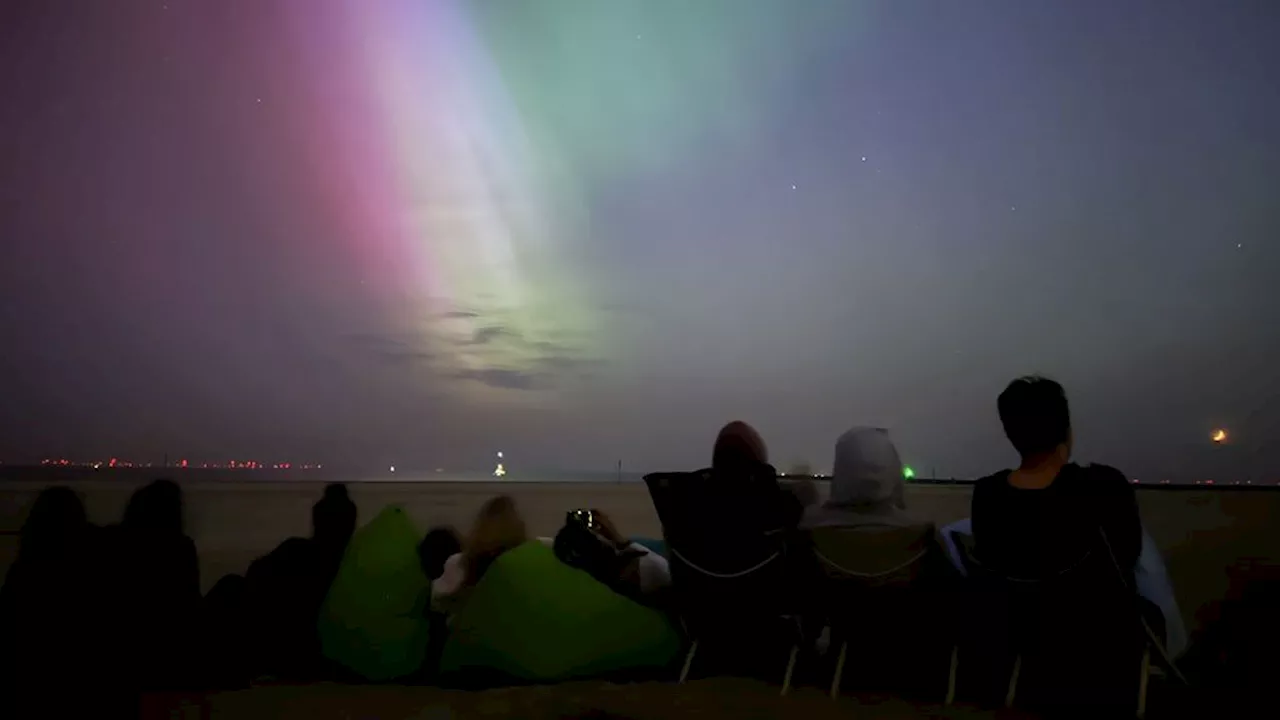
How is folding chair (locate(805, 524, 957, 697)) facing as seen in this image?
away from the camera

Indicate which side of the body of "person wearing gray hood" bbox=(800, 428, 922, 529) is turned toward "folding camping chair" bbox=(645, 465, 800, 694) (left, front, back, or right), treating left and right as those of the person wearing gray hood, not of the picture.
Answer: left

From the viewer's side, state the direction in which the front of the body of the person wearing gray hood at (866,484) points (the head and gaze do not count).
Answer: away from the camera

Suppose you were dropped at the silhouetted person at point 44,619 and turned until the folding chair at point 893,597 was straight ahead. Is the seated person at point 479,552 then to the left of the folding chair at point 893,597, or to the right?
left

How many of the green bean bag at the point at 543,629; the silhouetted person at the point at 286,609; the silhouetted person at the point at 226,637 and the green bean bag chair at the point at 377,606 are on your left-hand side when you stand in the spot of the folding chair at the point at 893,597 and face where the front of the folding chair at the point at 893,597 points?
4

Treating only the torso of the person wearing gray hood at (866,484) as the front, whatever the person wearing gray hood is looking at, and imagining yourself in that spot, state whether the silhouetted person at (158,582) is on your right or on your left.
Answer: on your left

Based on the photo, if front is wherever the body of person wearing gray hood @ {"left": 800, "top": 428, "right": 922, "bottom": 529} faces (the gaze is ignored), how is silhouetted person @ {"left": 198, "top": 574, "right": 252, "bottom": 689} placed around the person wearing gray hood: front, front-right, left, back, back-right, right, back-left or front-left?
left

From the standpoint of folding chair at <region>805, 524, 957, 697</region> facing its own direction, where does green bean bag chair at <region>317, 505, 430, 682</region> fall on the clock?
The green bean bag chair is roughly at 9 o'clock from the folding chair.

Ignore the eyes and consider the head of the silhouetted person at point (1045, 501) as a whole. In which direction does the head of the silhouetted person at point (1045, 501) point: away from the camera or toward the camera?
away from the camera

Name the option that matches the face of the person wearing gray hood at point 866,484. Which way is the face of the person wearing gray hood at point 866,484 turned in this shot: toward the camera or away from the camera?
away from the camera

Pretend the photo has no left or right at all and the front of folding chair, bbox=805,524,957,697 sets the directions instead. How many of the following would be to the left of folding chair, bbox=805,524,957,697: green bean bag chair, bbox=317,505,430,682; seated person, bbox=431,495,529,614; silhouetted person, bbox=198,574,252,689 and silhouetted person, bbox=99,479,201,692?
4

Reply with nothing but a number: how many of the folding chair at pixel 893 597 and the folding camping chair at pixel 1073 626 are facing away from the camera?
2

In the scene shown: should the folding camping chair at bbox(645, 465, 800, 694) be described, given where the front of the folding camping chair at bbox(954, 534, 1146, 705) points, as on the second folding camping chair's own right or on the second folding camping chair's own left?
on the second folding camping chair's own left

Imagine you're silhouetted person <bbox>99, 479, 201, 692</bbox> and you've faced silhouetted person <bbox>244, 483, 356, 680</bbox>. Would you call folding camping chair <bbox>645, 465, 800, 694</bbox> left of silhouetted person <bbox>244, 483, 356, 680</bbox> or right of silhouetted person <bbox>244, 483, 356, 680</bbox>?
right

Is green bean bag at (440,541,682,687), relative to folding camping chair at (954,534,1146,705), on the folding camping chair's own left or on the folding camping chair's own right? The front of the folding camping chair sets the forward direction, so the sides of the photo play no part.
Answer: on the folding camping chair's own left

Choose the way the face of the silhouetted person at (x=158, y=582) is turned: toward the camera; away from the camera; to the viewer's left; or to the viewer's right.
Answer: away from the camera

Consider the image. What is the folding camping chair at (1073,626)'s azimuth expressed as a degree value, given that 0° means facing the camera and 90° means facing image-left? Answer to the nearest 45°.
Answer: approximately 180°
